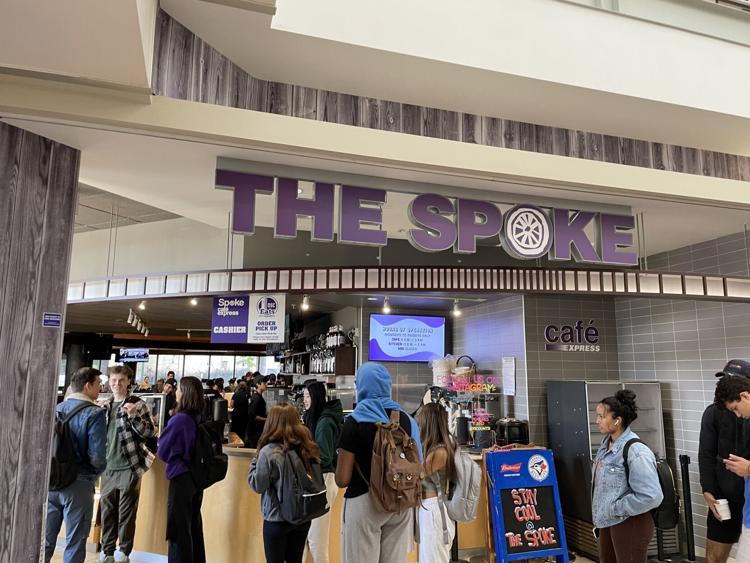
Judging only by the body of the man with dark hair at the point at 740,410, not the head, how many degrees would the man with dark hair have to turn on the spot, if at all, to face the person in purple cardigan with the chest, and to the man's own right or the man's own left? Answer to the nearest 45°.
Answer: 0° — they already face them

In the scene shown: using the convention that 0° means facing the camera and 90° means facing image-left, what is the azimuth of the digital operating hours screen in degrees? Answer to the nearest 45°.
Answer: approximately 0°

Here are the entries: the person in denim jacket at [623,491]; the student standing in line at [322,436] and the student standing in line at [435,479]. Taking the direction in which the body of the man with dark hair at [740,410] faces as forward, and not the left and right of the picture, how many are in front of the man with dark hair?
3

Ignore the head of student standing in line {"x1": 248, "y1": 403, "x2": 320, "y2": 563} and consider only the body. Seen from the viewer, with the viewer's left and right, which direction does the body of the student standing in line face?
facing away from the viewer and to the left of the viewer

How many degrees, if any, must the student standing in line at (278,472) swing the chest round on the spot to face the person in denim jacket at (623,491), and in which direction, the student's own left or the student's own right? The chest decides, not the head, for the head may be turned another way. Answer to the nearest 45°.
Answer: approximately 135° to the student's own right

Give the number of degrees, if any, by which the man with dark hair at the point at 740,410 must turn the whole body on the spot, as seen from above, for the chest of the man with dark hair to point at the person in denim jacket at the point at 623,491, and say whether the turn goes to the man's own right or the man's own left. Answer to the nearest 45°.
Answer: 0° — they already face them

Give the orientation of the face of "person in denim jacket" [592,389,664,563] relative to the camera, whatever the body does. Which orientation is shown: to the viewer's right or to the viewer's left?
to the viewer's left

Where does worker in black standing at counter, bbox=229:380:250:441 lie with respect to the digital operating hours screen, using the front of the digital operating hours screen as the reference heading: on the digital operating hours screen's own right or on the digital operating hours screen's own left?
on the digital operating hours screen's own right

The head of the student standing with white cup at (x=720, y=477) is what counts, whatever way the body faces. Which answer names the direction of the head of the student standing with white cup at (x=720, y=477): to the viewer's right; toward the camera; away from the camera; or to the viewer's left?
to the viewer's left

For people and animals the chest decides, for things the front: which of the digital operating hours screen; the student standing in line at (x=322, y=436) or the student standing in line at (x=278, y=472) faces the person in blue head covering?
the digital operating hours screen

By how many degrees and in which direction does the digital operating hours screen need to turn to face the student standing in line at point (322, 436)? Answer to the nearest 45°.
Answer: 0° — it already faces them

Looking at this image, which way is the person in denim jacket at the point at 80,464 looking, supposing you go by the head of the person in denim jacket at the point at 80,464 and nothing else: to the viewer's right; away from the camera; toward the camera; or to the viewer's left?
to the viewer's right

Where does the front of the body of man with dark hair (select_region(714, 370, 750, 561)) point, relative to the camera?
to the viewer's left
